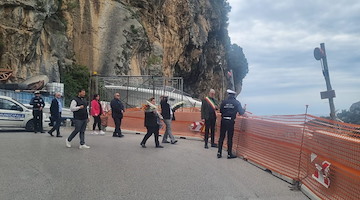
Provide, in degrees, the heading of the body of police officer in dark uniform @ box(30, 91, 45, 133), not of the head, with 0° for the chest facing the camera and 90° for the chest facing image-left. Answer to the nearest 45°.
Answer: approximately 0°

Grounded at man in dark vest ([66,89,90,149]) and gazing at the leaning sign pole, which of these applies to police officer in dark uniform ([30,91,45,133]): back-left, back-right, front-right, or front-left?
back-left

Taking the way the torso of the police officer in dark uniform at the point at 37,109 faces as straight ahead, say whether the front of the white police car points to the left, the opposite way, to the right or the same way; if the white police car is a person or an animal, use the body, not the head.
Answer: to the left

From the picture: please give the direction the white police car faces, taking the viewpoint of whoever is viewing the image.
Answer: facing to the right of the viewer
